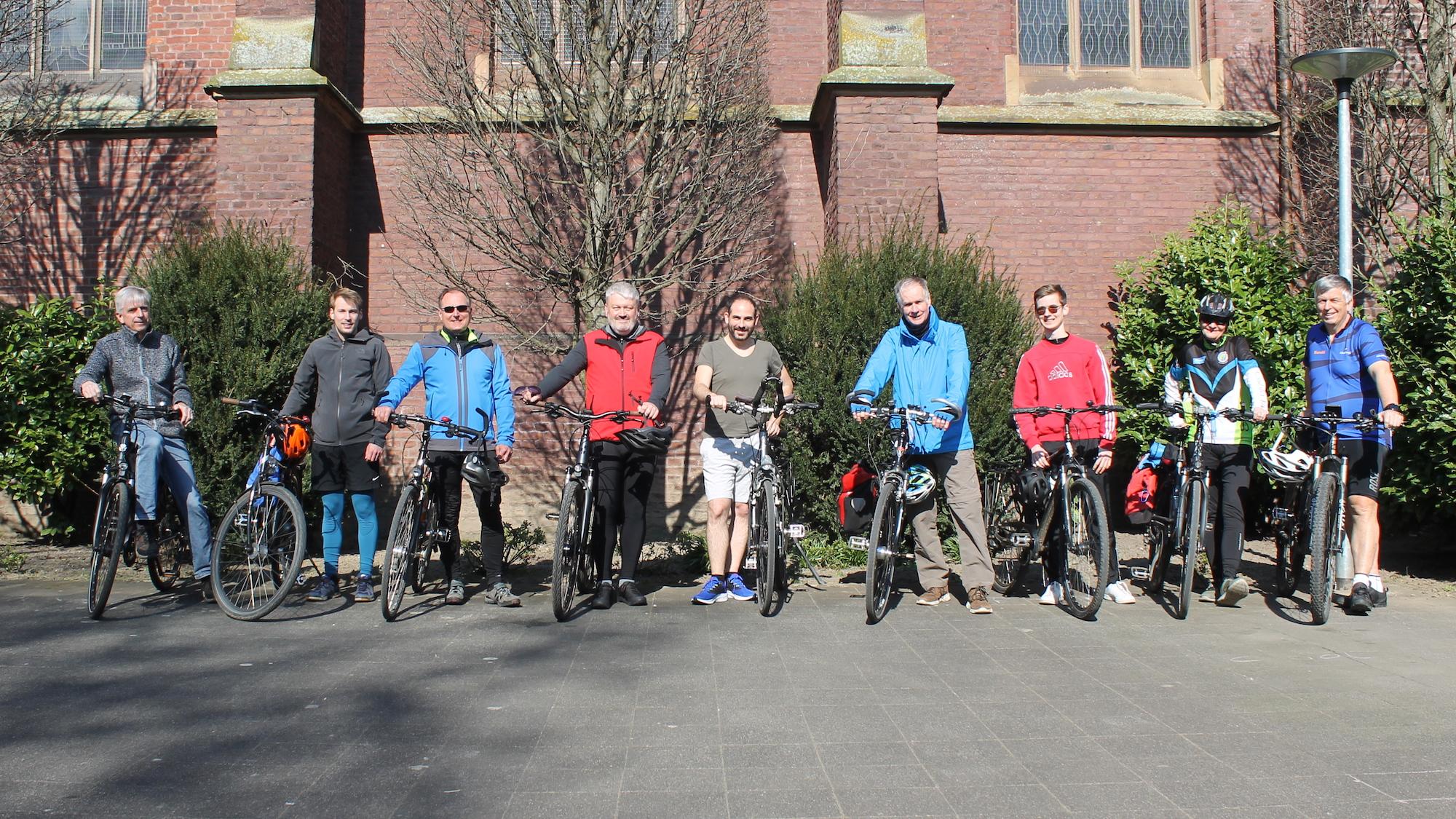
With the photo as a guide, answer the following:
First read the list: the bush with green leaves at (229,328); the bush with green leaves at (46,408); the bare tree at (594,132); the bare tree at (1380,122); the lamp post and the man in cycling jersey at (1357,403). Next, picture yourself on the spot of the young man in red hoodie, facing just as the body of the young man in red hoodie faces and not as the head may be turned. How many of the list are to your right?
3

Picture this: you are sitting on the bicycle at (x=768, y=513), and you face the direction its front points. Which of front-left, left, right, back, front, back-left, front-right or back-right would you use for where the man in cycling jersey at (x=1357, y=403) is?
left

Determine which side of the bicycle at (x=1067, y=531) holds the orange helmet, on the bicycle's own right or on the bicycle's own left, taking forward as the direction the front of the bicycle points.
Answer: on the bicycle's own right

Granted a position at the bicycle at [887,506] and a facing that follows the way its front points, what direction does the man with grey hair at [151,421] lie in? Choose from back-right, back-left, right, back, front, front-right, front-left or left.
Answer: right

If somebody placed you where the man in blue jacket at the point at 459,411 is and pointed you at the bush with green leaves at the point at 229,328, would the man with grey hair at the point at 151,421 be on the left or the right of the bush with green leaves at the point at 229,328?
left

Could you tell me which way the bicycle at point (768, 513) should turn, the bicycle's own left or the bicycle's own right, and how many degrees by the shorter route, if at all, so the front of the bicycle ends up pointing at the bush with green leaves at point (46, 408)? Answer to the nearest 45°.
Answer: approximately 90° to the bicycle's own right

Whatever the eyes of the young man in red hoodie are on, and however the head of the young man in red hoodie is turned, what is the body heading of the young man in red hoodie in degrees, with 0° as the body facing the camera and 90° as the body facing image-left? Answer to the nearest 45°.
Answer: approximately 0°
